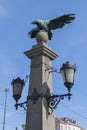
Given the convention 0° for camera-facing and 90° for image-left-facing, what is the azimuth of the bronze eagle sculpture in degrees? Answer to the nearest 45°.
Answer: approximately 45°
